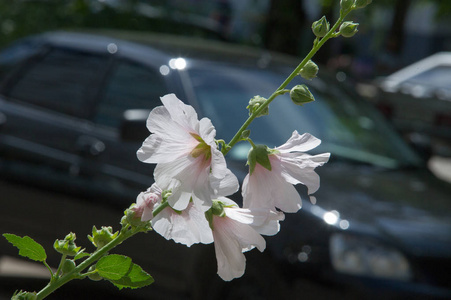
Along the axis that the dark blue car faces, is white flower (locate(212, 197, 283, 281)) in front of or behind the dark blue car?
in front

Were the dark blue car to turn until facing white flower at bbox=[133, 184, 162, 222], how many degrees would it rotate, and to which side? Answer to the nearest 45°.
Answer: approximately 45° to its right

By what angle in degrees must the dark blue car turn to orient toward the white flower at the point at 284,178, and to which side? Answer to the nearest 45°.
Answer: approximately 45° to its right

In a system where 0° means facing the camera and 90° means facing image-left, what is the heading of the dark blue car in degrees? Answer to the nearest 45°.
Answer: approximately 315°
